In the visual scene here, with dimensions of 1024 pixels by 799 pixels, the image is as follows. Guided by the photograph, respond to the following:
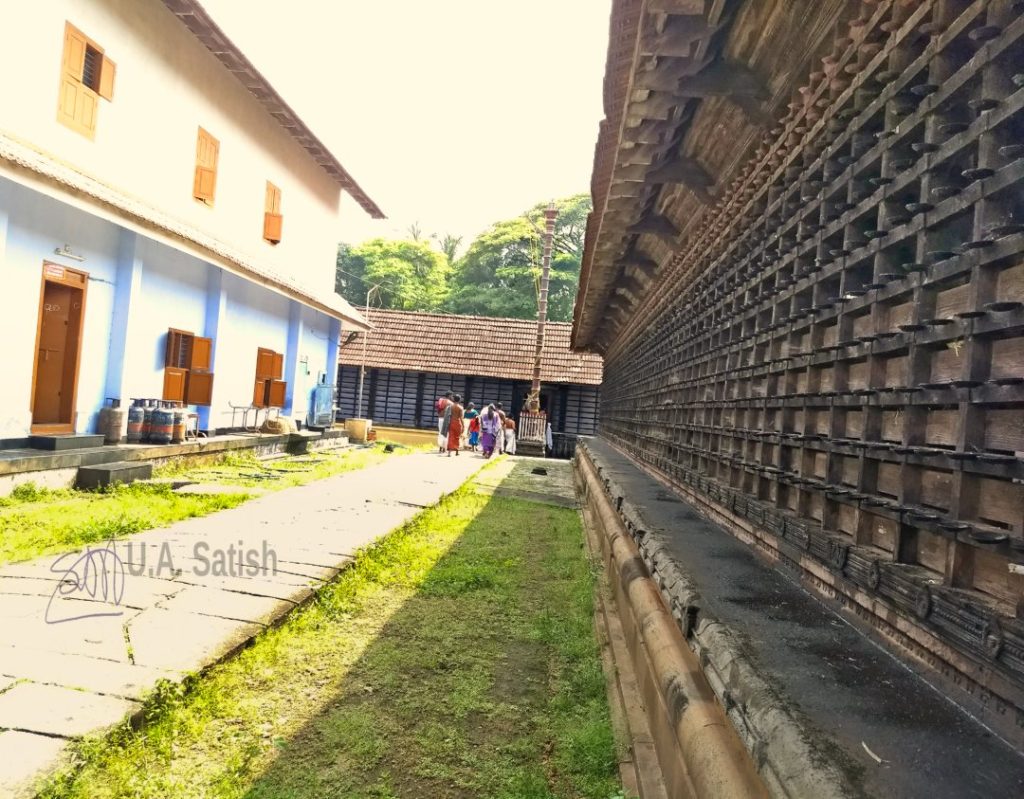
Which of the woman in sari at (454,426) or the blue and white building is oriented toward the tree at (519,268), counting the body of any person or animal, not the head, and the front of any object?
the woman in sari

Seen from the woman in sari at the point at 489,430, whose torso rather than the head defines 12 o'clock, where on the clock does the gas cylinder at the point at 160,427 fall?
The gas cylinder is roughly at 7 o'clock from the woman in sari.

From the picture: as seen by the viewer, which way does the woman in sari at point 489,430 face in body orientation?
away from the camera

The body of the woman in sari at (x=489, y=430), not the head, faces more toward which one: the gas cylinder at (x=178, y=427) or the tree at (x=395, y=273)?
the tree

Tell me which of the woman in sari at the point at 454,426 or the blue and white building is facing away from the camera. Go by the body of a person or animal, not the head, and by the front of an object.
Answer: the woman in sari

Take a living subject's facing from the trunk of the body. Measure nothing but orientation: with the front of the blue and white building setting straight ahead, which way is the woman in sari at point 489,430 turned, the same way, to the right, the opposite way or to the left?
to the left

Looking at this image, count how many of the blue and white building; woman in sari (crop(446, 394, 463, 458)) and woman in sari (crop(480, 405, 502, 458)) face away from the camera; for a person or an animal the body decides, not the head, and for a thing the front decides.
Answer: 2

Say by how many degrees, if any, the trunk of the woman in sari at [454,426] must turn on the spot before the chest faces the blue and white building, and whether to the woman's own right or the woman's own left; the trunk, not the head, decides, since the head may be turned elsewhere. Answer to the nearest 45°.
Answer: approximately 135° to the woman's own left

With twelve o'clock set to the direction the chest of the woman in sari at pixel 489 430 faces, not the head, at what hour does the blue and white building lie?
The blue and white building is roughly at 7 o'clock from the woman in sari.

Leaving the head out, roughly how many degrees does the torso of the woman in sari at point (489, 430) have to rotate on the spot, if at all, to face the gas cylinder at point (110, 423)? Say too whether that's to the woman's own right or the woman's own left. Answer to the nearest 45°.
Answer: approximately 135° to the woman's own left

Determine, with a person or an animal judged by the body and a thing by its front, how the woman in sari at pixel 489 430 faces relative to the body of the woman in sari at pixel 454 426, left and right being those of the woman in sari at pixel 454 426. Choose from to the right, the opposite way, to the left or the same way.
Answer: the same way

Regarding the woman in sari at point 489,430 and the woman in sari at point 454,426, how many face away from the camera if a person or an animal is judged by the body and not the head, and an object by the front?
2

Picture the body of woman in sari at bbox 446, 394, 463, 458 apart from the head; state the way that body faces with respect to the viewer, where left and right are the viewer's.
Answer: facing away from the viewer

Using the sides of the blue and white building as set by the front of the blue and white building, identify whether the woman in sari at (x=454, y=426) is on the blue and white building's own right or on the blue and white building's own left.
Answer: on the blue and white building's own left

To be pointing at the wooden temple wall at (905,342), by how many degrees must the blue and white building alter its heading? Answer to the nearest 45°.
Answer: approximately 45° to its right

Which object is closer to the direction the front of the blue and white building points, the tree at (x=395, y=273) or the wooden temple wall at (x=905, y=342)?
the wooden temple wall

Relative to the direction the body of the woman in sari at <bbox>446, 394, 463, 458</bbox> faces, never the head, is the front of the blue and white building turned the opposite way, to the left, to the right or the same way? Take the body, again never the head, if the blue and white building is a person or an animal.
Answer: to the right
